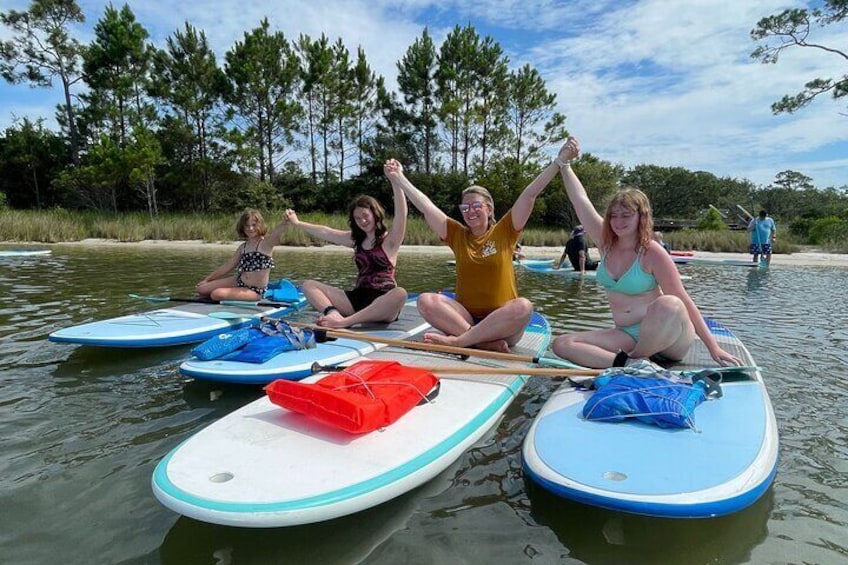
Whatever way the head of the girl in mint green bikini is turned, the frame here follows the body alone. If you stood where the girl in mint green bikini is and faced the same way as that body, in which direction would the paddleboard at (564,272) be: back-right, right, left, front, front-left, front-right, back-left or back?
back-right

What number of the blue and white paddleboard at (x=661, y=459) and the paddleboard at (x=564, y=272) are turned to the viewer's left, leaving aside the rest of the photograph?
1

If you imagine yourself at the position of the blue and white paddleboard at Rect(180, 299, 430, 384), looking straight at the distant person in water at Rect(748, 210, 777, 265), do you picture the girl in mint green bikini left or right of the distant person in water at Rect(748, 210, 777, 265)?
right

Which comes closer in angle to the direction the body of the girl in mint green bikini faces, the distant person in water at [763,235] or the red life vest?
the red life vest

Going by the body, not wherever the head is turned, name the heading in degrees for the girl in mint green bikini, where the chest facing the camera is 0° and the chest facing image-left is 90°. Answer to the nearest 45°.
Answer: approximately 45°

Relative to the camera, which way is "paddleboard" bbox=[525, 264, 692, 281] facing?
to the viewer's left

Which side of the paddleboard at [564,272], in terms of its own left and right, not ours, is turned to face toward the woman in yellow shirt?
left
